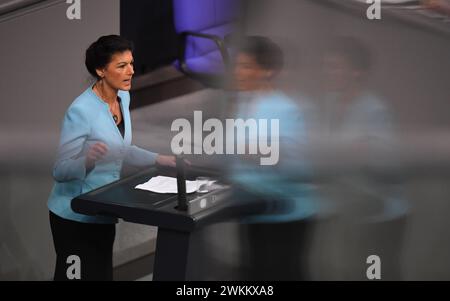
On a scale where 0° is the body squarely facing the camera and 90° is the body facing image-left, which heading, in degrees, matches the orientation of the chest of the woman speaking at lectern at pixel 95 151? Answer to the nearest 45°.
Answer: approximately 315°
